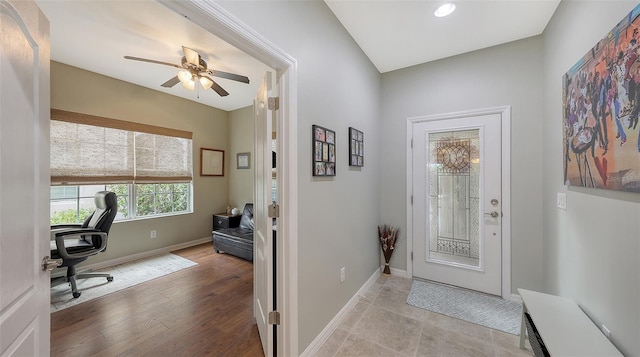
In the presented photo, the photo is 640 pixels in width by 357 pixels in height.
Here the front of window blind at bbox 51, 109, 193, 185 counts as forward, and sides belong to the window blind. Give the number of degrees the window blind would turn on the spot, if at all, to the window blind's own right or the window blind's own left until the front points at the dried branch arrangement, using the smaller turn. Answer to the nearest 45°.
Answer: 0° — it already faces it

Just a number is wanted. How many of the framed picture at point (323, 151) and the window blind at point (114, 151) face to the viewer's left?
0

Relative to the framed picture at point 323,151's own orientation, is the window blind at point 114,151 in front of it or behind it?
behind

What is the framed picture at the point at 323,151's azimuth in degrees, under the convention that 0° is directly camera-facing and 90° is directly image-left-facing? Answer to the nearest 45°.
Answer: approximately 315°

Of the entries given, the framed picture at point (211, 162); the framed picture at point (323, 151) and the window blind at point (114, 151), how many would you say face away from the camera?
0

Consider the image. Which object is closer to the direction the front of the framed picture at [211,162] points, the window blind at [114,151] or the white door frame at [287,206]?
the white door frame

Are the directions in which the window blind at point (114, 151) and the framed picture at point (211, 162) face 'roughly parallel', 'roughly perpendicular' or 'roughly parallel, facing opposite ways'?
roughly parallel

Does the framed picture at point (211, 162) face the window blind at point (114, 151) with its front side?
no

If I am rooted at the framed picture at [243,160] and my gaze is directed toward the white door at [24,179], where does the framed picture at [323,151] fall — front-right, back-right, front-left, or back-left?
front-left

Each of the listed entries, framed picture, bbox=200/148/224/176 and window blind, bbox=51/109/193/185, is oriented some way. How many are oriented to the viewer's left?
0

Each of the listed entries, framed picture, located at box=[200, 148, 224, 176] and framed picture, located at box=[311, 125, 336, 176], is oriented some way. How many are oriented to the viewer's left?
0

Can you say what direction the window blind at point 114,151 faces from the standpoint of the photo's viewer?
facing the viewer and to the right of the viewer

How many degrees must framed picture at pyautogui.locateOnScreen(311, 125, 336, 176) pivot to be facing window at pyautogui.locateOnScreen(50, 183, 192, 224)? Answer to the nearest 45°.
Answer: approximately 180°
